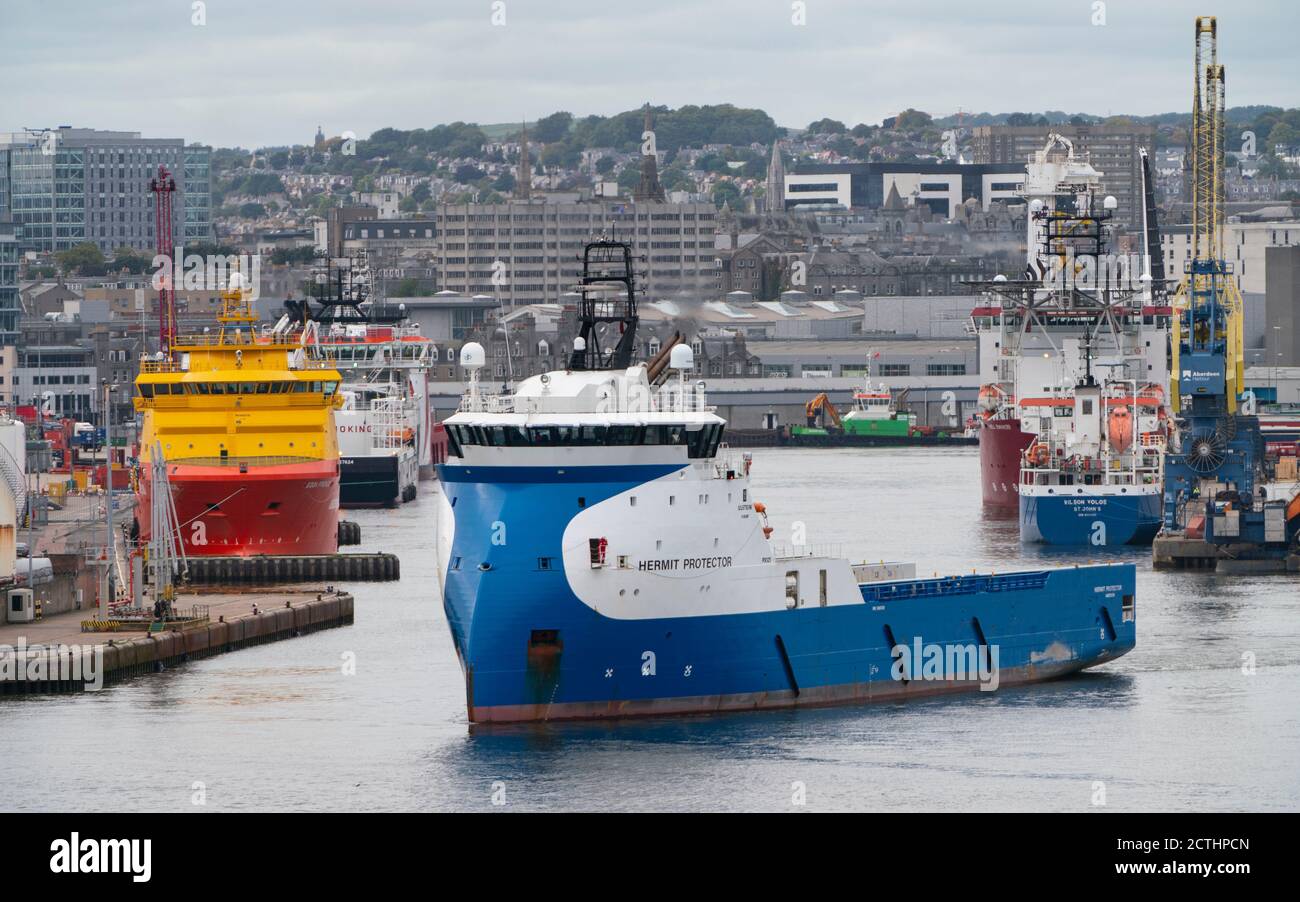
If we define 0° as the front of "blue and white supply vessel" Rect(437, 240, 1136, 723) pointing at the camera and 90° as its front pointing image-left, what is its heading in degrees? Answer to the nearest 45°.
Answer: approximately 45°
